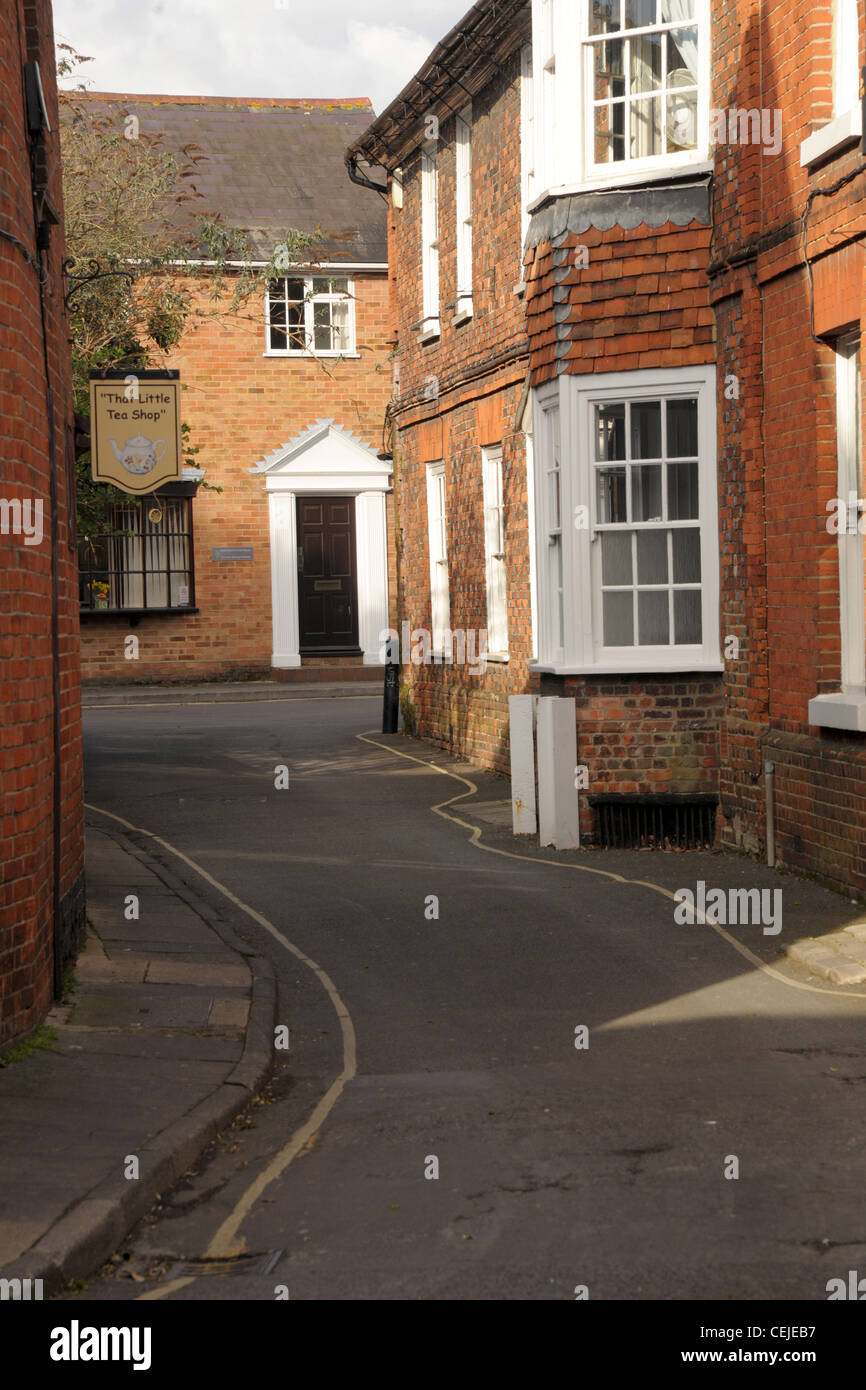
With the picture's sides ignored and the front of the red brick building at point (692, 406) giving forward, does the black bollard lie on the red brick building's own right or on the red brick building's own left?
on the red brick building's own right

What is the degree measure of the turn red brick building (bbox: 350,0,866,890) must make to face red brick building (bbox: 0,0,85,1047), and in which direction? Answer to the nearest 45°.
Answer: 0° — it already faces it

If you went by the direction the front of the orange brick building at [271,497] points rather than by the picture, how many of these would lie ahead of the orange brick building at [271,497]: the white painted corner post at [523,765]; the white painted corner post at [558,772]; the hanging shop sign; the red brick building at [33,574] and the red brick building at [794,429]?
5

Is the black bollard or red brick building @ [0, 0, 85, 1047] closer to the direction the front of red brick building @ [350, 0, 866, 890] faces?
the red brick building

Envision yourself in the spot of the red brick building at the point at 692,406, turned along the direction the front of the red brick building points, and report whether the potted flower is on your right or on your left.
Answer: on your right

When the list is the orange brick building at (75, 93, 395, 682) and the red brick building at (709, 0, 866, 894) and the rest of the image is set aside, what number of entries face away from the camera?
0

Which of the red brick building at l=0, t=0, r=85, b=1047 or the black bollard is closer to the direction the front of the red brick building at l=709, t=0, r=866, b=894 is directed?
the red brick building

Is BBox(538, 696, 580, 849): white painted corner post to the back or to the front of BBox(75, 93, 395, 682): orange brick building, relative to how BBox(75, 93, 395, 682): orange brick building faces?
to the front

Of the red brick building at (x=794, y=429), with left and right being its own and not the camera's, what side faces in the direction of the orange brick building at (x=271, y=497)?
right

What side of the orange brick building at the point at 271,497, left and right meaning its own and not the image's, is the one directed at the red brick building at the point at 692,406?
front

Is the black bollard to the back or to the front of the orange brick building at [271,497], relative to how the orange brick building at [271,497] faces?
to the front

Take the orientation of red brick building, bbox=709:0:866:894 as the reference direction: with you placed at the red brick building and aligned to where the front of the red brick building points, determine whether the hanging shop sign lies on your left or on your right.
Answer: on your right

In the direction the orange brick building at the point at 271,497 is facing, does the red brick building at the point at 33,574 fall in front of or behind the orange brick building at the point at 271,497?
in front
